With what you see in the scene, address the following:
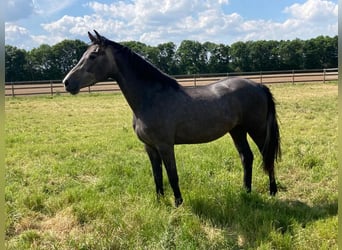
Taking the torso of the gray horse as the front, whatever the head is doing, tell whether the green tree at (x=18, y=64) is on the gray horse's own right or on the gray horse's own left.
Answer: on the gray horse's own right

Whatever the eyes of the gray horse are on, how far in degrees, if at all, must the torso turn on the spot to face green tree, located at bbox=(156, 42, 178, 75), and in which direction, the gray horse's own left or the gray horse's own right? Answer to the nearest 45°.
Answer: approximately 90° to the gray horse's own right

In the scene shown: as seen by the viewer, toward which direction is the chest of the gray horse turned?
to the viewer's left

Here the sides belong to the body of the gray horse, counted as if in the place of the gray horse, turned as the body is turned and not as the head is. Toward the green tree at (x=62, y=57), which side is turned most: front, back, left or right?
right

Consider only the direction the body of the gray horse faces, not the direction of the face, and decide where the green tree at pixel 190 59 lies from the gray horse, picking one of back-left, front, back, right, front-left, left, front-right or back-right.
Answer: right

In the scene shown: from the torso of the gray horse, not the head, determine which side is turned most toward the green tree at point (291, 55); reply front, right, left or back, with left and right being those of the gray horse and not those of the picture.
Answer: right
